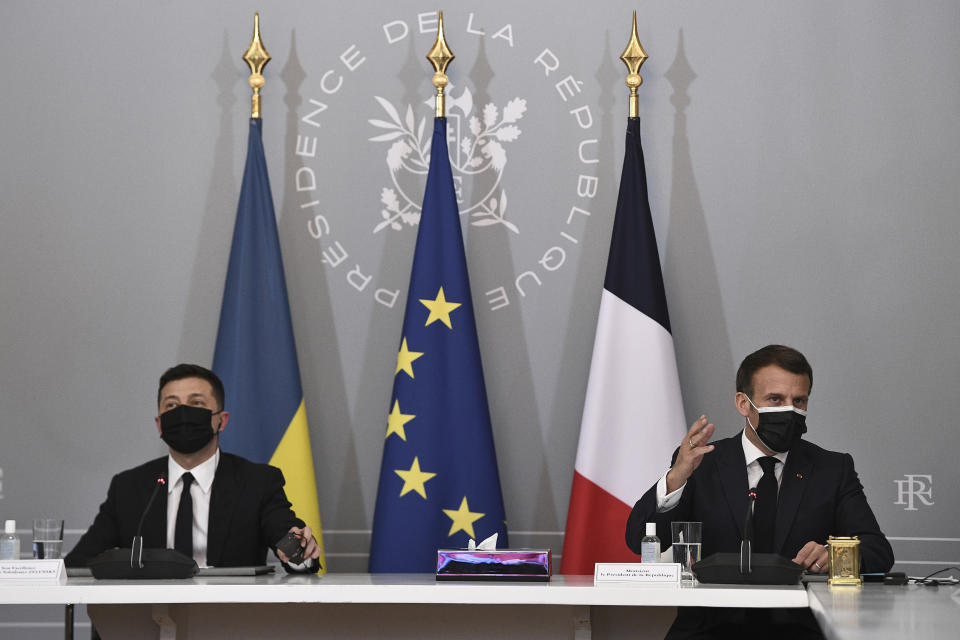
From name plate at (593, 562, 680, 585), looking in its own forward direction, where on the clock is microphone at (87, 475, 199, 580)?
The microphone is roughly at 3 o'clock from the name plate.

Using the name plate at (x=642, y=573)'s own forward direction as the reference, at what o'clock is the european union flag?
The european union flag is roughly at 5 o'clock from the name plate.

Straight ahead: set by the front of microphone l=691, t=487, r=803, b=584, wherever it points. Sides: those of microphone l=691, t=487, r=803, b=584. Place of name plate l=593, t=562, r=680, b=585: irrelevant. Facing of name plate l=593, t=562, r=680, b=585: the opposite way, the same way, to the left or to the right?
the opposite way

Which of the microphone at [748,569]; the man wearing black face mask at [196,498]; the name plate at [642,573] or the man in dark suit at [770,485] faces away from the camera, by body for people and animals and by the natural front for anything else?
the microphone

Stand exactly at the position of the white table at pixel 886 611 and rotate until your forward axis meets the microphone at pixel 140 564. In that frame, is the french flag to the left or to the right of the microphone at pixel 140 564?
right

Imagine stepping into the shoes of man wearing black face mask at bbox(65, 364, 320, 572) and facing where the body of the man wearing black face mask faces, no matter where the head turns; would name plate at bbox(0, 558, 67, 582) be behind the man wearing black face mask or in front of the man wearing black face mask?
in front

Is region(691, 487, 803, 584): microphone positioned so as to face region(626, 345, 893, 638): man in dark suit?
yes

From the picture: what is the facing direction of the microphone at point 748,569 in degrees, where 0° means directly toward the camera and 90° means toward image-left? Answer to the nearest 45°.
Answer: approximately 180°

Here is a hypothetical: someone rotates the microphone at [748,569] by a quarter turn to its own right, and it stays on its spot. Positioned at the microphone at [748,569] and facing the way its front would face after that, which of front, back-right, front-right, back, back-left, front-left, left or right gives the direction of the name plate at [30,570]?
back

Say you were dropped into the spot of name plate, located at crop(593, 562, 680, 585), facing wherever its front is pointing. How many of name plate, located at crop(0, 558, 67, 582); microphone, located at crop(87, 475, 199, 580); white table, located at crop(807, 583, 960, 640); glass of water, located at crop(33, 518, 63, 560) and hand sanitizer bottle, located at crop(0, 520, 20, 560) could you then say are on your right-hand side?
4

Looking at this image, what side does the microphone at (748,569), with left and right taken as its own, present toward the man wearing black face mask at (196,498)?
left

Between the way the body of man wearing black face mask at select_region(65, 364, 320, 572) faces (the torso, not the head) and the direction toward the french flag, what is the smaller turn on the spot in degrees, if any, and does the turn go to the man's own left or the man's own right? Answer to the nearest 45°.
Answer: approximately 90° to the man's own left

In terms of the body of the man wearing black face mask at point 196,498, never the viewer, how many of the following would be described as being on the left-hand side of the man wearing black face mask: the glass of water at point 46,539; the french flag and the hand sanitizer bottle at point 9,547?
1

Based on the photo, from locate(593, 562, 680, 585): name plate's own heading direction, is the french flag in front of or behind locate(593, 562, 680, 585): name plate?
behind

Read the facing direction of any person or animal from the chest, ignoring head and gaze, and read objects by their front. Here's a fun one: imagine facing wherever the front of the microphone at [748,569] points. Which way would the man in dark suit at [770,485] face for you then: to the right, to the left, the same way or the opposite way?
the opposite way
